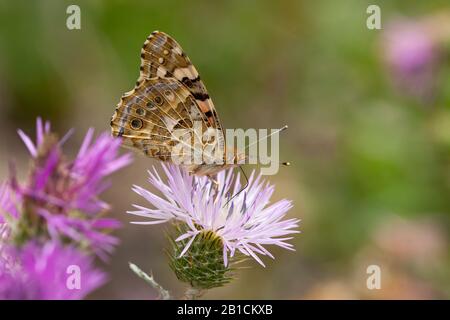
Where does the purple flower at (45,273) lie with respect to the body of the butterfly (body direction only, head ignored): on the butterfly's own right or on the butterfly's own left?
on the butterfly's own right

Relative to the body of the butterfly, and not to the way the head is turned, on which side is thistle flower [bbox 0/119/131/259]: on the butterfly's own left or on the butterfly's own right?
on the butterfly's own right

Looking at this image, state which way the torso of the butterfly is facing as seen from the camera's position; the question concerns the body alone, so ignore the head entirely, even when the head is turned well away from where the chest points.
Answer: to the viewer's right

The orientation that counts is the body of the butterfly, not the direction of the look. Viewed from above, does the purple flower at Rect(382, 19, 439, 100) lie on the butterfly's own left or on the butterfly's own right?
on the butterfly's own left

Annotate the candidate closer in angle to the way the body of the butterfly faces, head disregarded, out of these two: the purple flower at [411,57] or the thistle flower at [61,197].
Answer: the purple flower
